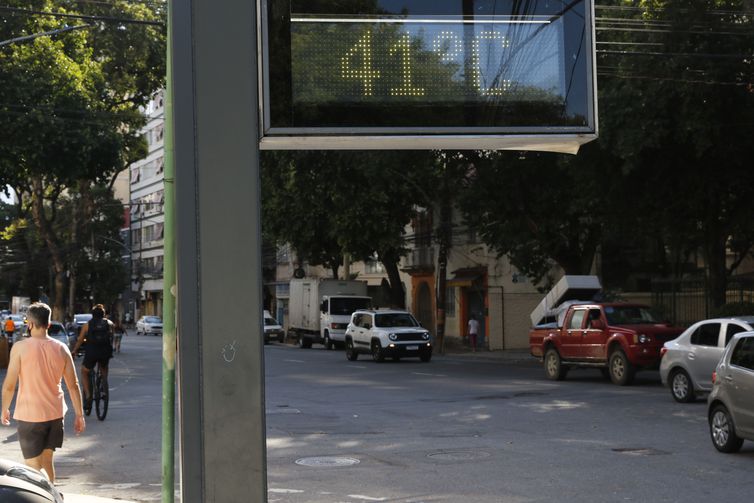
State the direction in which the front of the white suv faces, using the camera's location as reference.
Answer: facing the viewer and to the right of the viewer

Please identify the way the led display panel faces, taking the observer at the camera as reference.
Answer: facing the viewer

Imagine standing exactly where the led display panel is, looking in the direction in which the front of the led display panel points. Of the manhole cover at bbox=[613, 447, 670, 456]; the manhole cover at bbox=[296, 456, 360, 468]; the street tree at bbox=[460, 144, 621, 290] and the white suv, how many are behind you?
4

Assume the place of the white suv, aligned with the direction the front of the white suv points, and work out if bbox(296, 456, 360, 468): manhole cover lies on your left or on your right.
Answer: on your right
